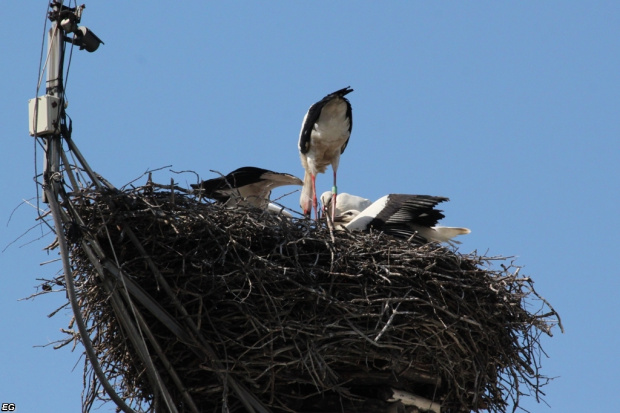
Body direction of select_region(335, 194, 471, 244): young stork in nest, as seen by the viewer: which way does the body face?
to the viewer's left

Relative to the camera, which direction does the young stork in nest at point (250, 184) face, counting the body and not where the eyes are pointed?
to the viewer's right

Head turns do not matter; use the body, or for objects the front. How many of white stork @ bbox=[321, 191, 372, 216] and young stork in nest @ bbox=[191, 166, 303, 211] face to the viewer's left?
1

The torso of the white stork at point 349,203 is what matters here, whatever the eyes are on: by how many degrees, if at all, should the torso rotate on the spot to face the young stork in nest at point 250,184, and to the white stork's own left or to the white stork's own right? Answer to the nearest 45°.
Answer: approximately 45° to the white stork's own left

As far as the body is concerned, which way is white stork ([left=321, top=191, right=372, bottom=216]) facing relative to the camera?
to the viewer's left
